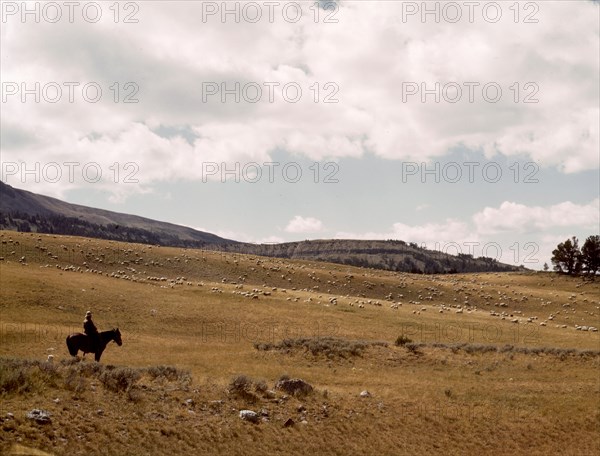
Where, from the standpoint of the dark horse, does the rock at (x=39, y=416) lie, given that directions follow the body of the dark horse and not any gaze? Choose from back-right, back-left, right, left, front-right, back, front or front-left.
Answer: right

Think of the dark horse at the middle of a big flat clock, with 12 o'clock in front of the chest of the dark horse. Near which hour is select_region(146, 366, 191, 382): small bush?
The small bush is roughly at 2 o'clock from the dark horse.

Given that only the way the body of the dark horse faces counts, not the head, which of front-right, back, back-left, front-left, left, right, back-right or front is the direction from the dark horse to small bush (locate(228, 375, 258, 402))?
front-right

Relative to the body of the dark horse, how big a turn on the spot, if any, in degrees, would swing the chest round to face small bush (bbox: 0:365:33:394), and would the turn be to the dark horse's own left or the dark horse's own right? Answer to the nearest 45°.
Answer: approximately 90° to the dark horse's own right

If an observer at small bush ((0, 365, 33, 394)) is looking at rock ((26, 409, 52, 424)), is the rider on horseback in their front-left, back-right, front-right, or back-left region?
back-left

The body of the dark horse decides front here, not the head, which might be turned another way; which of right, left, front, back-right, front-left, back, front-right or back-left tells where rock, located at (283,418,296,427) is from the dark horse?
front-right

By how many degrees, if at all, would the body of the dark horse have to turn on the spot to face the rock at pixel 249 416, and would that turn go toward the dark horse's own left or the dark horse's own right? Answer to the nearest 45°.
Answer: approximately 45° to the dark horse's own right

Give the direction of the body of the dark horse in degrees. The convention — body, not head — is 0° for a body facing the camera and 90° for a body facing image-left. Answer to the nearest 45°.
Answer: approximately 270°

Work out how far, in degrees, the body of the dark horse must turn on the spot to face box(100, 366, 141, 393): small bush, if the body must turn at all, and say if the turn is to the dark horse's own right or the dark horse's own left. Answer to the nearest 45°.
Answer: approximately 90° to the dark horse's own right

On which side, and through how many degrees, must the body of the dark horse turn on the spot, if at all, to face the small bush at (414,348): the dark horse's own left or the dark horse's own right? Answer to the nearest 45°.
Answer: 0° — it already faces it
